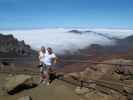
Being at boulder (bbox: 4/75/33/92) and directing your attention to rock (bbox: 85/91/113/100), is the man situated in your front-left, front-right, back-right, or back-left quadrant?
front-left

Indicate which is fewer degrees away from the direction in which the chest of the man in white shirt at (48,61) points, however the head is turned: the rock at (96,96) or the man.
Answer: the rock

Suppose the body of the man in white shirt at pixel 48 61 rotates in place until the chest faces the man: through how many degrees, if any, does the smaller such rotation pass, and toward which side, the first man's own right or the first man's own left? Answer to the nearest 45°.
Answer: approximately 135° to the first man's own right

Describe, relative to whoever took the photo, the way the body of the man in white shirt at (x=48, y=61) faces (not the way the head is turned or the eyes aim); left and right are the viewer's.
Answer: facing the viewer

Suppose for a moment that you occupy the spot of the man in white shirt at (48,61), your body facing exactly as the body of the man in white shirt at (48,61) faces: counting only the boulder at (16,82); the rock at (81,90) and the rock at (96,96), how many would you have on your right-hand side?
1

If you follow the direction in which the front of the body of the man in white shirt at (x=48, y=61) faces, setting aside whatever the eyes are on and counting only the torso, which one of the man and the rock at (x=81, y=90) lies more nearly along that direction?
the rock

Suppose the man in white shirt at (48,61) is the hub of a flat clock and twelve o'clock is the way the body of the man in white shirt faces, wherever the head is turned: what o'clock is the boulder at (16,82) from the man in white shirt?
The boulder is roughly at 3 o'clock from the man in white shirt.

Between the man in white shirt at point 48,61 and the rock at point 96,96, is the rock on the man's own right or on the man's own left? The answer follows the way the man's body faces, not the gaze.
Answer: on the man's own left

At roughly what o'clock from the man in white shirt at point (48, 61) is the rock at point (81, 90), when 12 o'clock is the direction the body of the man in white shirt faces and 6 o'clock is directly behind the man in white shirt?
The rock is roughly at 10 o'clock from the man in white shirt.

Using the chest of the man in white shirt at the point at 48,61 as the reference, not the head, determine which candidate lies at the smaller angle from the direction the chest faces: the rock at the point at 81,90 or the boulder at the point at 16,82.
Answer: the rock
